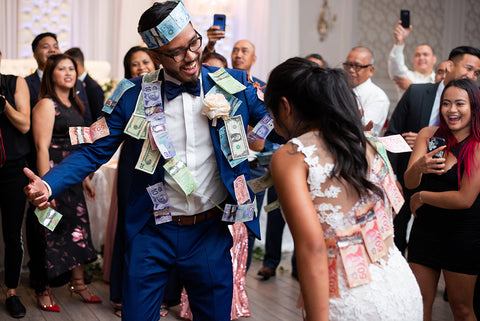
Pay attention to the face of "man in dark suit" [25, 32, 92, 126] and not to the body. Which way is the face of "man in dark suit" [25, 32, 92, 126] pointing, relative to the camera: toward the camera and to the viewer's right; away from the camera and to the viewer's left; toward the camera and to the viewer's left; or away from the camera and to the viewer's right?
toward the camera and to the viewer's right

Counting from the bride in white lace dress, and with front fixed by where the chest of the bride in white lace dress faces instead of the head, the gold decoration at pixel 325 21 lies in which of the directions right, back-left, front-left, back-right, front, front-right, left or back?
front-right

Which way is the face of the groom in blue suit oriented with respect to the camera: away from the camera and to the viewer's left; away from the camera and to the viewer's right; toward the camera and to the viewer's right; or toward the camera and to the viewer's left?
toward the camera and to the viewer's right

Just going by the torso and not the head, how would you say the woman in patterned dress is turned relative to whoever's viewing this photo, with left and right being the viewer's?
facing the viewer and to the right of the viewer

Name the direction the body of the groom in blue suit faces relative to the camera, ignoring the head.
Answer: toward the camera

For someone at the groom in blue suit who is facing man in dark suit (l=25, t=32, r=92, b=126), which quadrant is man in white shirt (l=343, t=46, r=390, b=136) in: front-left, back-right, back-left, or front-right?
front-right

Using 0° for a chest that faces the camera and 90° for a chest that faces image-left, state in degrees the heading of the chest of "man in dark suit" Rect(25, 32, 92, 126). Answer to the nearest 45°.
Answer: approximately 315°

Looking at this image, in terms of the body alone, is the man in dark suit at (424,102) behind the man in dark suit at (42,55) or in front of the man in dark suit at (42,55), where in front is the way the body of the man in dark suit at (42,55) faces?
in front

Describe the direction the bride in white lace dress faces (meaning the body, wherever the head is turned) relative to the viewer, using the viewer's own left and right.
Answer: facing away from the viewer and to the left of the viewer

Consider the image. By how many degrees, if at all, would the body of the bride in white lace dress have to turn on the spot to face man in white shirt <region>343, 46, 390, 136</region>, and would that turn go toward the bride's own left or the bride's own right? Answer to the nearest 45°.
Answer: approximately 45° to the bride's own right

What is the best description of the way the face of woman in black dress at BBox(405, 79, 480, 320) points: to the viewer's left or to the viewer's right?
to the viewer's left

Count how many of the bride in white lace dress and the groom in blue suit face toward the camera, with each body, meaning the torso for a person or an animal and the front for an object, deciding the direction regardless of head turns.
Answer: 1

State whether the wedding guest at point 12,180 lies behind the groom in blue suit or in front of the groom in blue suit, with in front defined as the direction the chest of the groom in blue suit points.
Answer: behind

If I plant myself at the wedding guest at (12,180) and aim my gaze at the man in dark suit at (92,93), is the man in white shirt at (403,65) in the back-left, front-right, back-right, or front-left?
front-right
